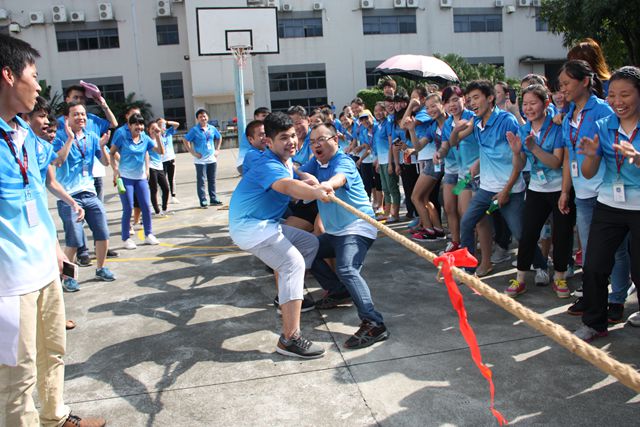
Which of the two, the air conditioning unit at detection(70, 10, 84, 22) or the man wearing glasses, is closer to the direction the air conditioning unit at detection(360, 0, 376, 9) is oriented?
the man wearing glasses

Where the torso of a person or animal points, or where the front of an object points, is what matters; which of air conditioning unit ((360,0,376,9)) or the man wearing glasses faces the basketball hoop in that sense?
the air conditioning unit

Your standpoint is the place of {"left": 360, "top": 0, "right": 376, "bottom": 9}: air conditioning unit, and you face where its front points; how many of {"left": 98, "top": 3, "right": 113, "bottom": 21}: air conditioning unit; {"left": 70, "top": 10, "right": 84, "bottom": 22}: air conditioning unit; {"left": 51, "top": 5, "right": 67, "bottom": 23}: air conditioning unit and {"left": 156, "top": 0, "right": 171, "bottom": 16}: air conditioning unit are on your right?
4

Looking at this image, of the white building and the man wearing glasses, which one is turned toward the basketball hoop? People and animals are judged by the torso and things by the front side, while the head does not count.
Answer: the white building

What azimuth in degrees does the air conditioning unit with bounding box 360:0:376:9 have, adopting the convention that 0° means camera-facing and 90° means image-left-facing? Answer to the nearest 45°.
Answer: approximately 0°

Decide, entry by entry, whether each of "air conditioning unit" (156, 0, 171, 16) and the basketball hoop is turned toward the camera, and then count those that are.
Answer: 2

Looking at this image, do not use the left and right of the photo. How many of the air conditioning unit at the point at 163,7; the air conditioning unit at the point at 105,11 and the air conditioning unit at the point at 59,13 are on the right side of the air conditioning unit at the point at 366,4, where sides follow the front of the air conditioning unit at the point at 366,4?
3

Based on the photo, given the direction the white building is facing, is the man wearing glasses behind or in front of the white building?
in front

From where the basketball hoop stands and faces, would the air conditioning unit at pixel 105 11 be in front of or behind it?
behind
